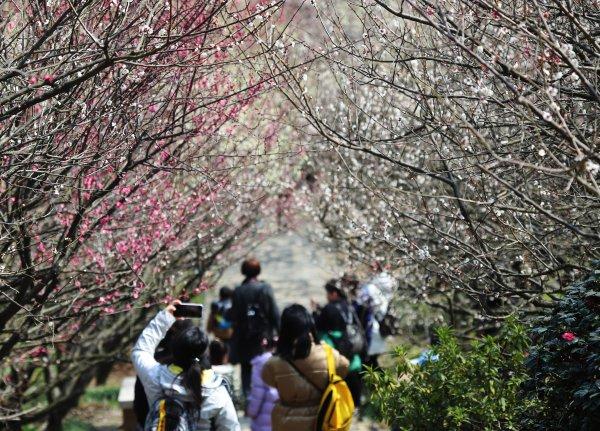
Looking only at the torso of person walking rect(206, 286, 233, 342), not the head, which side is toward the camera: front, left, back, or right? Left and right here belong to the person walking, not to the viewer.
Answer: back

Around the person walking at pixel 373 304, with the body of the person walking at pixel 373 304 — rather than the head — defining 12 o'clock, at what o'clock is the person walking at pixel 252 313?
the person walking at pixel 252 313 is roughly at 8 o'clock from the person walking at pixel 373 304.

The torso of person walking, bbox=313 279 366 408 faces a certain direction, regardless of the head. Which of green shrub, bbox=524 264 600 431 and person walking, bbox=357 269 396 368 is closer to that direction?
the person walking

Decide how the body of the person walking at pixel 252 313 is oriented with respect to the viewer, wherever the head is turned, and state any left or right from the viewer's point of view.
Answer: facing away from the viewer

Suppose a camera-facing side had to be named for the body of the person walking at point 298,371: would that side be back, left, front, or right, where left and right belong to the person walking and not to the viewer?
back

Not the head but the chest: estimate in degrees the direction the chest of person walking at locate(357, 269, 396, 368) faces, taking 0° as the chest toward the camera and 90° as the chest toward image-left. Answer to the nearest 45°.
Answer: approximately 180°

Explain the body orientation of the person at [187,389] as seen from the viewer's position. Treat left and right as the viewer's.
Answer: facing away from the viewer

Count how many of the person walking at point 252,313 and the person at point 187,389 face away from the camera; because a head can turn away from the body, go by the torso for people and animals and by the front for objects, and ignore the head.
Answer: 2

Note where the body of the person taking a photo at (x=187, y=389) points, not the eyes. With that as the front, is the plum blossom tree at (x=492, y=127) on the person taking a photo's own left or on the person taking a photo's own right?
on the person taking a photo's own right

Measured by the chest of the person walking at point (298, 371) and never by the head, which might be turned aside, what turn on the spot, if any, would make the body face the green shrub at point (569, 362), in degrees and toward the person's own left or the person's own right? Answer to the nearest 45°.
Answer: approximately 135° to the person's own right
